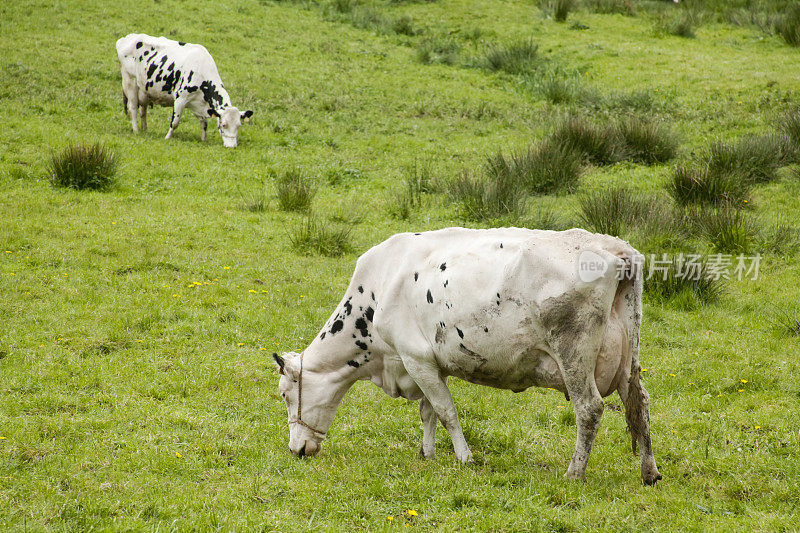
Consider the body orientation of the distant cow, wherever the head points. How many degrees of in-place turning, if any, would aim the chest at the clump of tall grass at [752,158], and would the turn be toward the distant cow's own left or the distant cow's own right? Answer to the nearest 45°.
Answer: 0° — it already faces it

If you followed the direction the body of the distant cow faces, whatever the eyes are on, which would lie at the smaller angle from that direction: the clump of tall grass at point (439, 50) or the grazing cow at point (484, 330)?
the grazing cow

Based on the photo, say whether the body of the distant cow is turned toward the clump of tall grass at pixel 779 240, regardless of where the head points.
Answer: yes

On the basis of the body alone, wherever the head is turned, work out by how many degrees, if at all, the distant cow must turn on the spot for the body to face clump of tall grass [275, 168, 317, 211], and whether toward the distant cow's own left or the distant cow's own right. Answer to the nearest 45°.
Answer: approximately 45° to the distant cow's own right

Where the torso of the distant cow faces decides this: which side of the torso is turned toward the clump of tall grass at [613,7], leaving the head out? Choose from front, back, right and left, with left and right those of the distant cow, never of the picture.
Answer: left

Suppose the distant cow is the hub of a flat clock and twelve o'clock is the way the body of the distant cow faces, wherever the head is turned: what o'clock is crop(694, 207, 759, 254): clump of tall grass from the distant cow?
The clump of tall grass is roughly at 12 o'clock from the distant cow.

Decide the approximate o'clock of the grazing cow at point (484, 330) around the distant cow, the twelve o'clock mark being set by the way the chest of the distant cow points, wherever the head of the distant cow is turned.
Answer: The grazing cow is roughly at 1 o'clock from the distant cow.

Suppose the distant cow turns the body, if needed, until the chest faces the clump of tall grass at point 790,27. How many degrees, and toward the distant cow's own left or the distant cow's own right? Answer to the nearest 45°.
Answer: approximately 45° to the distant cow's own left

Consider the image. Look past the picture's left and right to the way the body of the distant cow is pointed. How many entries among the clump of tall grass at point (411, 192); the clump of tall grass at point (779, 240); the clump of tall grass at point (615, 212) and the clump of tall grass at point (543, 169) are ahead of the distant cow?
4

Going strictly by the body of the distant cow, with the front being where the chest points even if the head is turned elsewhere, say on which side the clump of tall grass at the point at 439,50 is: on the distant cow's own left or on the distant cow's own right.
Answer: on the distant cow's own left

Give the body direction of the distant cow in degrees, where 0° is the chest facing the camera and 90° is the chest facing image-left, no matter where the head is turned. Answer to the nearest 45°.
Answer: approximately 315°

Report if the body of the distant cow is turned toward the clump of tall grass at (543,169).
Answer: yes
